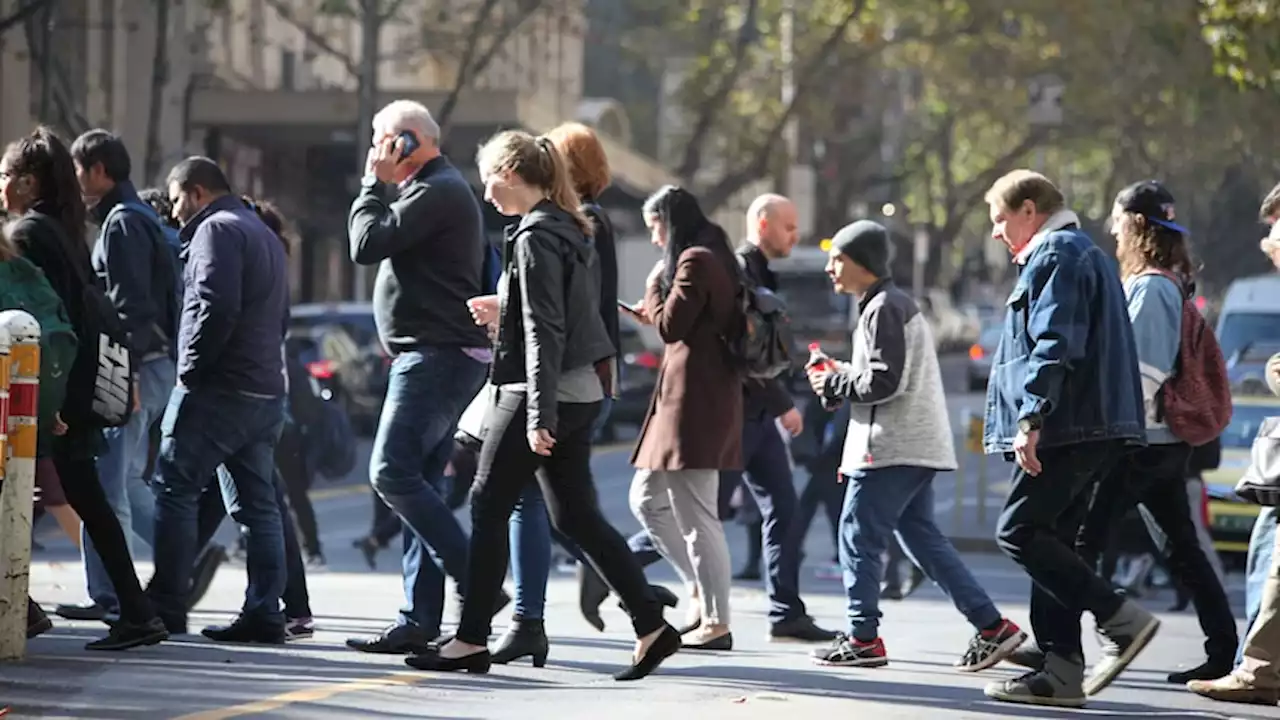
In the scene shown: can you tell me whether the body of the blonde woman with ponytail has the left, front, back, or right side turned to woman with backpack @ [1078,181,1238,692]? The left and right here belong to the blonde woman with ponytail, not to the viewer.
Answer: back

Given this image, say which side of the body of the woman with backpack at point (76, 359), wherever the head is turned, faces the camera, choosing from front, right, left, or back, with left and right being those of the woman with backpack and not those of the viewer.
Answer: left

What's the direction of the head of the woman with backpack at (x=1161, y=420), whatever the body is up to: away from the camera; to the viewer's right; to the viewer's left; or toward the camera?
to the viewer's left

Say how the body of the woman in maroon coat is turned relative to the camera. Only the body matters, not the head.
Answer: to the viewer's left

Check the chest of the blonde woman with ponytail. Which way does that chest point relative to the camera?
to the viewer's left

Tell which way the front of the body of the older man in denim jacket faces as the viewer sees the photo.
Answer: to the viewer's left

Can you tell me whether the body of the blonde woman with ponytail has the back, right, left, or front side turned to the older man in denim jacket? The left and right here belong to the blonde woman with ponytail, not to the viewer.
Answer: back

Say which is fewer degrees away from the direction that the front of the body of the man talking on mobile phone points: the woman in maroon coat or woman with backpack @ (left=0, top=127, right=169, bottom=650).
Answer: the woman with backpack

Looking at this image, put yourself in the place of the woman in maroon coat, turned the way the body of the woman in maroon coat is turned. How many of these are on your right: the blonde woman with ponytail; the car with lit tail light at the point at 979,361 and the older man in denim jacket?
1

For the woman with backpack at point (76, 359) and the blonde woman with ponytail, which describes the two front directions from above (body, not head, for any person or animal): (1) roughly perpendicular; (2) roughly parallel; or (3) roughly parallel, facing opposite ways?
roughly parallel

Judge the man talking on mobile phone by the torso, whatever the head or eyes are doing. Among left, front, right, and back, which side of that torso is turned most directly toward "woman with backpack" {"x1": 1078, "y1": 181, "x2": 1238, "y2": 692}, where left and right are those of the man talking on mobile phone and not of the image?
back

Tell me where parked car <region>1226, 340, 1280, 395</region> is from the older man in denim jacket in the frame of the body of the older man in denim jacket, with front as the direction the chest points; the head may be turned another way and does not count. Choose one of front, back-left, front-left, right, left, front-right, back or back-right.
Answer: right

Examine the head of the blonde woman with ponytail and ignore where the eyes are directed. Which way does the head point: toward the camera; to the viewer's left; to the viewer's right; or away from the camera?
to the viewer's left

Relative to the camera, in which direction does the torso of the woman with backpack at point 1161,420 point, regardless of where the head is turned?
to the viewer's left

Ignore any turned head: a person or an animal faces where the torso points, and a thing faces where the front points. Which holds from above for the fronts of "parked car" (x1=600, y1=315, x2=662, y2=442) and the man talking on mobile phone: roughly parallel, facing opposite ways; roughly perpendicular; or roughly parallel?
roughly perpendicular

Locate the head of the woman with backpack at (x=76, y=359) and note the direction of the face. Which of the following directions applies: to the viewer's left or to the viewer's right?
to the viewer's left
